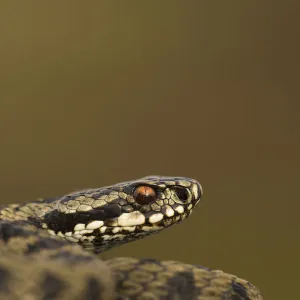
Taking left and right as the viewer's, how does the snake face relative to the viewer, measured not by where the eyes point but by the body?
facing to the right of the viewer
